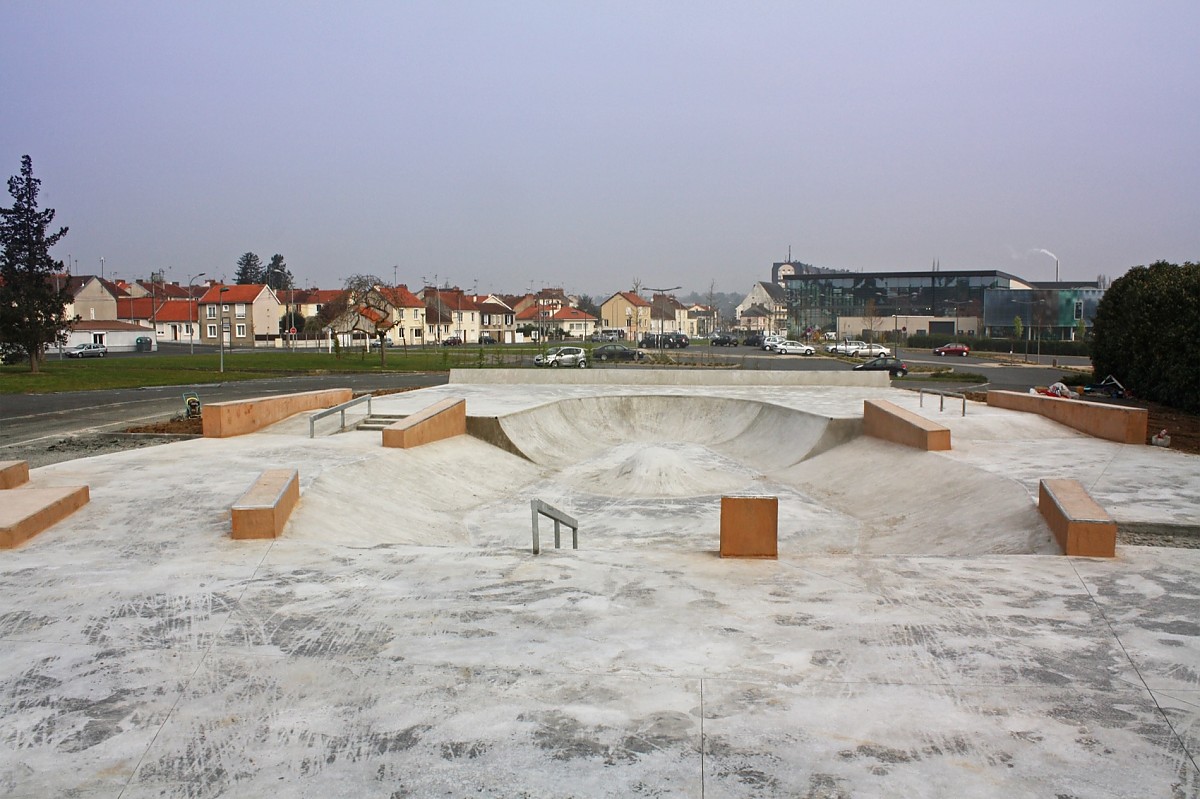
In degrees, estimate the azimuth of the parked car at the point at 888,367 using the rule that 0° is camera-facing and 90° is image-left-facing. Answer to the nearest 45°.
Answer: approximately 90°

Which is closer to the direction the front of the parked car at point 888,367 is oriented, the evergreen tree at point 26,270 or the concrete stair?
the evergreen tree

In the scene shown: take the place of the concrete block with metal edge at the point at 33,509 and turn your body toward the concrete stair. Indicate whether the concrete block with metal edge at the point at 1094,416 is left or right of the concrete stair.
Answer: right

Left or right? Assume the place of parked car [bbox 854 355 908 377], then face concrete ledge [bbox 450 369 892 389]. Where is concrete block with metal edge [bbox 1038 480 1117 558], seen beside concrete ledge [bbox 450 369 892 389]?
left

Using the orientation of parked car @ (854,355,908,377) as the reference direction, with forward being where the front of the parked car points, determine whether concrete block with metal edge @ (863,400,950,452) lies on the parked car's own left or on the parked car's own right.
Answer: on the parked car's own left

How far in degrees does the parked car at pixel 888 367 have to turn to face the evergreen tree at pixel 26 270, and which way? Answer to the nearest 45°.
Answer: approximately 45° to its left

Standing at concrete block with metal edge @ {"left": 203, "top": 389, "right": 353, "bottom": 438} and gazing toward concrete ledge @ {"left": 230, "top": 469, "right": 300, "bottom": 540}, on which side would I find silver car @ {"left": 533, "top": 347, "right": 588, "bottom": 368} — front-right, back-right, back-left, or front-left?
back-left

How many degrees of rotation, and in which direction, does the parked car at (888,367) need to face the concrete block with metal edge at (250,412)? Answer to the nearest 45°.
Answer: approximately 45° to its left

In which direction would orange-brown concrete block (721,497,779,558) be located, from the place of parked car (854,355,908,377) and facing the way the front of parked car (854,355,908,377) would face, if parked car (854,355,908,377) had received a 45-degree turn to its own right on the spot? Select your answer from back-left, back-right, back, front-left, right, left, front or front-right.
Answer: back-left

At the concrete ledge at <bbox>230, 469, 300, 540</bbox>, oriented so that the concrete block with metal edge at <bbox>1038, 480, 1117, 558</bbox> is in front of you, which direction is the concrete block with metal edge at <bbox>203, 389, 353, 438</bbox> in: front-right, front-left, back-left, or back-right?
back-left

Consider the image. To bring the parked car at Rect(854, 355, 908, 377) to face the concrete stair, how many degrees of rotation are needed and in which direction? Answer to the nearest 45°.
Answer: approximately 45° to its left

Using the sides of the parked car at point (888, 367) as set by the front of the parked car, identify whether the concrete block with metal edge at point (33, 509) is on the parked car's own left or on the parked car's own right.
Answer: on the parked car's own left

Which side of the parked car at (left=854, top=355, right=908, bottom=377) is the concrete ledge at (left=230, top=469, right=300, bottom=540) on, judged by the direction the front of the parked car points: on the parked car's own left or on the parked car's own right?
on the parked car's own left

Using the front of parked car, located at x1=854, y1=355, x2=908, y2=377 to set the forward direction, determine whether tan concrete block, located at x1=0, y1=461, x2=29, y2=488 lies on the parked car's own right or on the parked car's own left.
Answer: on the parked car's own left

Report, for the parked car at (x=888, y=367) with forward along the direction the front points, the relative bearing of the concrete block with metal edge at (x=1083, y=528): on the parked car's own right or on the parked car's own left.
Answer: on the parked car's own left

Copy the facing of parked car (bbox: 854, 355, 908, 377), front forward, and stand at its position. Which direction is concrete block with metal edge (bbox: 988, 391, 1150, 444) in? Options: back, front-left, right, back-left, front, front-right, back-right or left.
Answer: left
